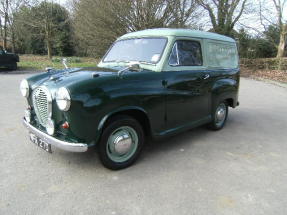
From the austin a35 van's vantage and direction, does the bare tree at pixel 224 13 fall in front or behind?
behind

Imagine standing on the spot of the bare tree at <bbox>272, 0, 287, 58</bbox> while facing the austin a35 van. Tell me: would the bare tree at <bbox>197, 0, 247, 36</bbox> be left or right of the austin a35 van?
right

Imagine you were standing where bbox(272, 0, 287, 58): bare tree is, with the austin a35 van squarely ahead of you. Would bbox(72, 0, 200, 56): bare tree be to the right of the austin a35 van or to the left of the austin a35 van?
right

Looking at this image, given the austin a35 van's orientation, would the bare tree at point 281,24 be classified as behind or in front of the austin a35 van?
behind

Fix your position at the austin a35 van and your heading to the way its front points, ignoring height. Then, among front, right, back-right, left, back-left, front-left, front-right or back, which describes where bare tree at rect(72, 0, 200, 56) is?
back-right

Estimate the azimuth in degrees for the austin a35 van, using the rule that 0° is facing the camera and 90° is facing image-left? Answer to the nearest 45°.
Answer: approximately 45°
